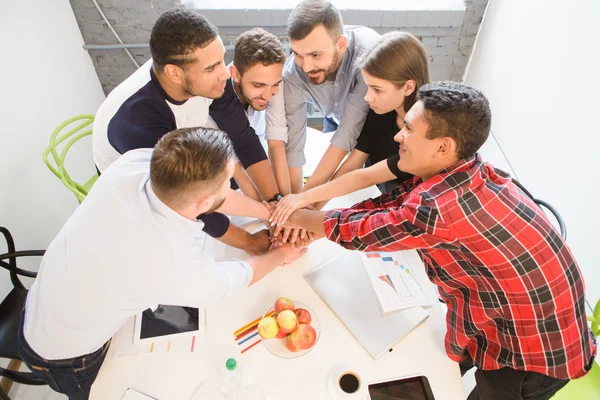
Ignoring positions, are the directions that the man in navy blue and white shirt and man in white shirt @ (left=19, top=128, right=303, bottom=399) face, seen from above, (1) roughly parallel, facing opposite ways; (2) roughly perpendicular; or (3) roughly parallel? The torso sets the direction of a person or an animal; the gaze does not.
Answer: roughly perpendicular

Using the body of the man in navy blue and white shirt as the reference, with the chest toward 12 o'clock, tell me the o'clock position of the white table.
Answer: The white table is roughly at 1 o'clock from the man in navy blue and white shirt.

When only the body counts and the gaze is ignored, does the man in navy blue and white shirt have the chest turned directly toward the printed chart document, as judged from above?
yes

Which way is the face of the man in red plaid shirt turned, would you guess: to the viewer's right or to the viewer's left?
to the viewer's left

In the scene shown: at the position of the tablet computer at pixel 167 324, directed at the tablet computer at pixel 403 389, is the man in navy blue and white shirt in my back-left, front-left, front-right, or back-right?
back-left

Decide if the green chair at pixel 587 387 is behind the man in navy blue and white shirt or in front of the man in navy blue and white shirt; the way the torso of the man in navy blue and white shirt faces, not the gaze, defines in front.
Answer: in front

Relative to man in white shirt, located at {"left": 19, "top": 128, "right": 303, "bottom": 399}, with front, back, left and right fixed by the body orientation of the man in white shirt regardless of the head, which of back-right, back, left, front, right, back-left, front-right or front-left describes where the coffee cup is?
right

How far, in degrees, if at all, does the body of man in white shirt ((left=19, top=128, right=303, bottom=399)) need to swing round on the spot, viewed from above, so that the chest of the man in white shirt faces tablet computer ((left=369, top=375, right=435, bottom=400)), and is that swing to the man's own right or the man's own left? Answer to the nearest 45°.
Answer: approximately 90° to the man's own right

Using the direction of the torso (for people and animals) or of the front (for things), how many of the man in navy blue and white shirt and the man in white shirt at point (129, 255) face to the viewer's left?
0

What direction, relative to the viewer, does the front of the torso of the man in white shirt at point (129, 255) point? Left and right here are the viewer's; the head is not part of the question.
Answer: facing away from the viewer and to the right of the viewer

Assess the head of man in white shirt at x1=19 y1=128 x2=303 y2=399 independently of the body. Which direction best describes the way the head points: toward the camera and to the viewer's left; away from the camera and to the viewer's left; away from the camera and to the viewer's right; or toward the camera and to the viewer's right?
away from the camera and to the viewer's right

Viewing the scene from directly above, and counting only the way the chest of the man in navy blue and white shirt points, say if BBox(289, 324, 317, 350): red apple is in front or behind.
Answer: in front

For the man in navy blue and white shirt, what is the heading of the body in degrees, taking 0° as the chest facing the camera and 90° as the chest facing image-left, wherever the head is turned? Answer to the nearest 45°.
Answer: approximately 315°
